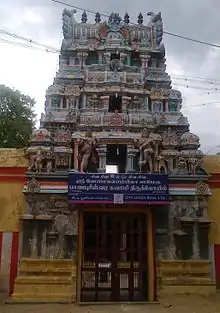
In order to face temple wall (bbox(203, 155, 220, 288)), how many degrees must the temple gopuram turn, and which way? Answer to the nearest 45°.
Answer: approximately 90° to its left

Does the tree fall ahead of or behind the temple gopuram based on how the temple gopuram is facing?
behind

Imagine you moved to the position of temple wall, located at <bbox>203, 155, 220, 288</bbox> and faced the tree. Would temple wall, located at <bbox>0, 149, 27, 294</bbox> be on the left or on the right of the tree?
left

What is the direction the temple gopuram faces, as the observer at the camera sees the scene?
facing the viewer

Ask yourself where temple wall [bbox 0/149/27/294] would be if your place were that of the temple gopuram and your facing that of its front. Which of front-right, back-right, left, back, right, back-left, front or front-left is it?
right

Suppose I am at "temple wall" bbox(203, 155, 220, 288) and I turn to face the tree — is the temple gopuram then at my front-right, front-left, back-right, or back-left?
front-left
